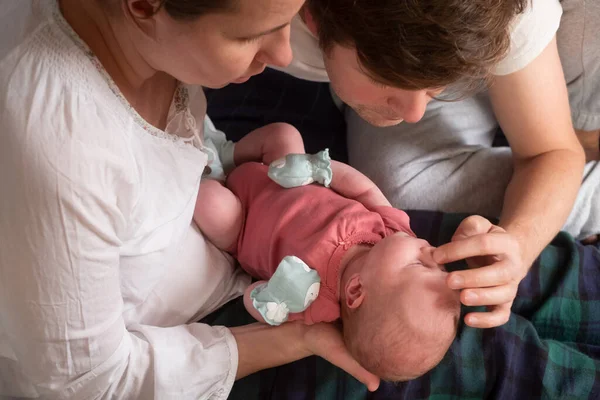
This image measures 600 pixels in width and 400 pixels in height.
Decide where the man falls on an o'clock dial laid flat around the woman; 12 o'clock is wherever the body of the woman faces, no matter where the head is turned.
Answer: The man is roughly at 11 o'clock from the woman.

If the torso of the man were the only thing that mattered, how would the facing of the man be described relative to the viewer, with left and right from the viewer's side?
facing the viewer

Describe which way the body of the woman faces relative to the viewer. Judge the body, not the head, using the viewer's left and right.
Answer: facing to the right of the viewer

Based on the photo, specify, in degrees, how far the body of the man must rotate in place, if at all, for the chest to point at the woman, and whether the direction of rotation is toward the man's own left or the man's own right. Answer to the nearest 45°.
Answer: approximately 45° to the man's own right

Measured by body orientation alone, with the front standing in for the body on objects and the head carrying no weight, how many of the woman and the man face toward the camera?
1
